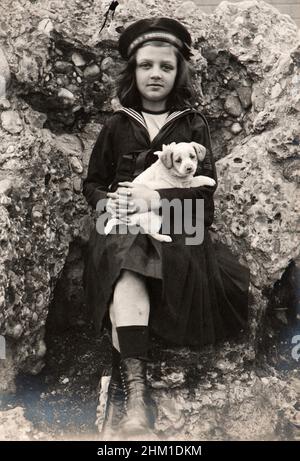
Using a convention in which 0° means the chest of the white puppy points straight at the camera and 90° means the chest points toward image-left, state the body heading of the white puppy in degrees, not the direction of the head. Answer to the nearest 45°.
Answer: approximately 315°

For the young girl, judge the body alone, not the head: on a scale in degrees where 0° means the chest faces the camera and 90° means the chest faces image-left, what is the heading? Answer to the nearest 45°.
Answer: approximately 0°
